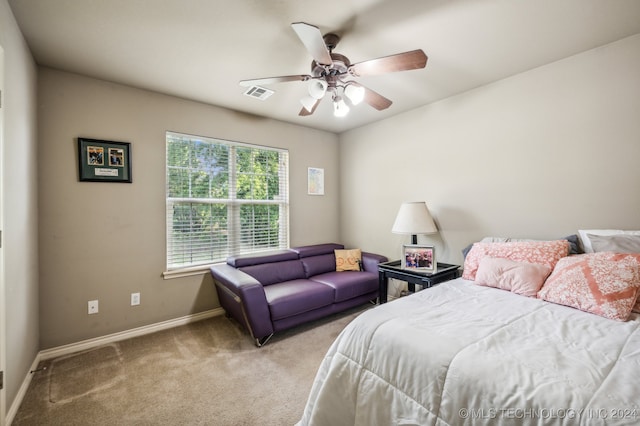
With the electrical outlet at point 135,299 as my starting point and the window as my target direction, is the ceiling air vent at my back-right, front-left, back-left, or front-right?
front-right

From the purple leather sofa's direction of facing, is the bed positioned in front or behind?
in front

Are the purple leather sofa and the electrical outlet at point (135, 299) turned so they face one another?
no

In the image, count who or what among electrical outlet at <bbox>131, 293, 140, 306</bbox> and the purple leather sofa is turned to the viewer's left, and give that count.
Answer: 0

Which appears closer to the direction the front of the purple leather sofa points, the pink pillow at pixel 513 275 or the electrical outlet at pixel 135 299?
the pink pillow

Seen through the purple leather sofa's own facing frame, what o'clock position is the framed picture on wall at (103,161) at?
The framed picture on wall is roughly at 4 o'clock from the purple leather sofa.

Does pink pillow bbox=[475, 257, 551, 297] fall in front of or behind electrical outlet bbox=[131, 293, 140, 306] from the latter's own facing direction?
in front

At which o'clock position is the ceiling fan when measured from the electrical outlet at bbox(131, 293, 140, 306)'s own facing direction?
The ceiling fan is roughly at 11 o'clock from the electrical outlet.

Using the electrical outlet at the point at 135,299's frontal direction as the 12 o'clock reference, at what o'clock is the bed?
The bed is roughly at 11 o'clock from the electrical outlet.

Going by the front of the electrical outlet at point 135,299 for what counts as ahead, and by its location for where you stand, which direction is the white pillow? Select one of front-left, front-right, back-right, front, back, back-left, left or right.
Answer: front-left

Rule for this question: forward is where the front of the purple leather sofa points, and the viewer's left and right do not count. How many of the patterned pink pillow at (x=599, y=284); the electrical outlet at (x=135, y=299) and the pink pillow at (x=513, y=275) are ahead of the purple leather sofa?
2

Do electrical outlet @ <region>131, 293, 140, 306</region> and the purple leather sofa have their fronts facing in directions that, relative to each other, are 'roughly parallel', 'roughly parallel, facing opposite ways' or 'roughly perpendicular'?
roughly parallel

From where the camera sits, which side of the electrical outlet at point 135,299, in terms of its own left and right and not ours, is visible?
front

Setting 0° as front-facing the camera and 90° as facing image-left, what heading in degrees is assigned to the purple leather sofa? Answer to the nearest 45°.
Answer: approximately 315°

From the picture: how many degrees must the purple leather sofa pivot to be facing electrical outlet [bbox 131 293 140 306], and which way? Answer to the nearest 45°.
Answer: approximately 135° to its right
